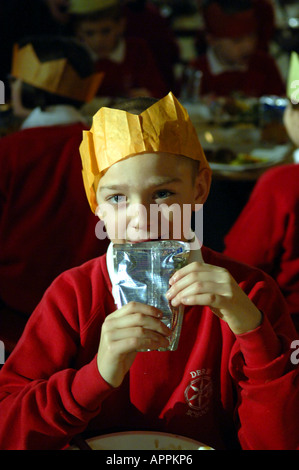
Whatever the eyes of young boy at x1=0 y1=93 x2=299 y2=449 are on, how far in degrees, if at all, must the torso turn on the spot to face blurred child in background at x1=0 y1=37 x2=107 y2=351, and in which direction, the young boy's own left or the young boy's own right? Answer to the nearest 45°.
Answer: approximately 180°

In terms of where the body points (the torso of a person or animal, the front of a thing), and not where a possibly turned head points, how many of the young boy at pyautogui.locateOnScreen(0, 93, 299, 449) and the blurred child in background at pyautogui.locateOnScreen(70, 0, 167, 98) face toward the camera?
2

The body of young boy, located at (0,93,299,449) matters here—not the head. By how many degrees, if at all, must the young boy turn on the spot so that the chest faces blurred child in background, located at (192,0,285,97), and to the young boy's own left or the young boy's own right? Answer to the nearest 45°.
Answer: approximately 180°

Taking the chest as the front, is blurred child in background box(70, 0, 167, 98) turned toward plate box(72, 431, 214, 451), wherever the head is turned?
yes

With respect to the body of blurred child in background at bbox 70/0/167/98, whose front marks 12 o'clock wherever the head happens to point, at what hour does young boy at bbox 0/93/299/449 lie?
The young boy is roughly at 12 o'clock from the blurred child in background.

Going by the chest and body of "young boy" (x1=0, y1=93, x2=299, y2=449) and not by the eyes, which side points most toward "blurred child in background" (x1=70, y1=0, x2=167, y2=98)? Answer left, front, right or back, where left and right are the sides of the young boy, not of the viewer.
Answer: back

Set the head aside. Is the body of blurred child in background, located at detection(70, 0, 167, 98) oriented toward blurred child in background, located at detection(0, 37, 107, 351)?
yes
